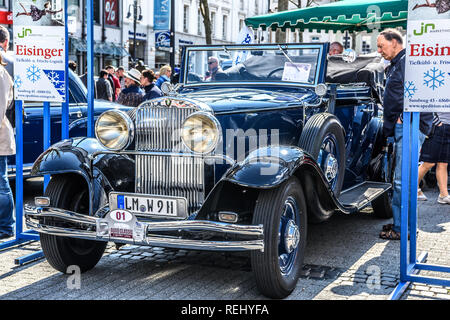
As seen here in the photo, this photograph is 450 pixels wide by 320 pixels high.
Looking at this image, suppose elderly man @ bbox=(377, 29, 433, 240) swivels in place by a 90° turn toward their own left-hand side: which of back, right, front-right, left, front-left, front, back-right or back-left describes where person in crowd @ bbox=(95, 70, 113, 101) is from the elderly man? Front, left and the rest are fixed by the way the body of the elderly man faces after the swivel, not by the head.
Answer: back-right

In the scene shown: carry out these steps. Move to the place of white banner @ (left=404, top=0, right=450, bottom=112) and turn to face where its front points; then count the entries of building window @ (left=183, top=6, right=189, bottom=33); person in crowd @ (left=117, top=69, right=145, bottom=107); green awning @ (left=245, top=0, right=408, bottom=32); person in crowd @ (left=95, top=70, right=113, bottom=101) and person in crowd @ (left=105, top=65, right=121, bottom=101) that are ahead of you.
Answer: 0

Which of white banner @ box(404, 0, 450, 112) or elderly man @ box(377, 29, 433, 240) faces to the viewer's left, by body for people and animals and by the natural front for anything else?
the elderly man

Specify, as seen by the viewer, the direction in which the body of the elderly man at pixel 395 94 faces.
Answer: to the viewer's left

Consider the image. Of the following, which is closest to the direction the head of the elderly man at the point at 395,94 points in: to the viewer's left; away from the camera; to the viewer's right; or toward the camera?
to the viewer's left

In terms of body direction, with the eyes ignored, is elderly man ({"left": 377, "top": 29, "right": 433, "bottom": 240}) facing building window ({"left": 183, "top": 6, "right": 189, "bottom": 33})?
no

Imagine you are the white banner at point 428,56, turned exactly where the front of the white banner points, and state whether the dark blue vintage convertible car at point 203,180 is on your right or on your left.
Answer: on your right

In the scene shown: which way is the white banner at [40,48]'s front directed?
toward the camera

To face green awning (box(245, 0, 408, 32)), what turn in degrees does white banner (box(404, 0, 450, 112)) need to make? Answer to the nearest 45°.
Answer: approximately 180°

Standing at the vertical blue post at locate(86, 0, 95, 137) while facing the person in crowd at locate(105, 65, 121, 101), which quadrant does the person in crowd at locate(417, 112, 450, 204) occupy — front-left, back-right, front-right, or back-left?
front-right

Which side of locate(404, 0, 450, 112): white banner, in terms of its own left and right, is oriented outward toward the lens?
front

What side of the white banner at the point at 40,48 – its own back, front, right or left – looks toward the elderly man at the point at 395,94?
left

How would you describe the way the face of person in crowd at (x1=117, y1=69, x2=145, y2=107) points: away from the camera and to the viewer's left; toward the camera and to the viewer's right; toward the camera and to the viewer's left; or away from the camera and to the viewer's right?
toward the camera and to the viewer's left

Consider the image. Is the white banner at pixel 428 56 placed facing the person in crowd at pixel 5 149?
no

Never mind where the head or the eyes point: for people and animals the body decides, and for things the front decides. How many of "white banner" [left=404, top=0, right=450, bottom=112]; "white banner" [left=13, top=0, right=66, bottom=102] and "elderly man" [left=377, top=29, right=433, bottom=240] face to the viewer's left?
1
